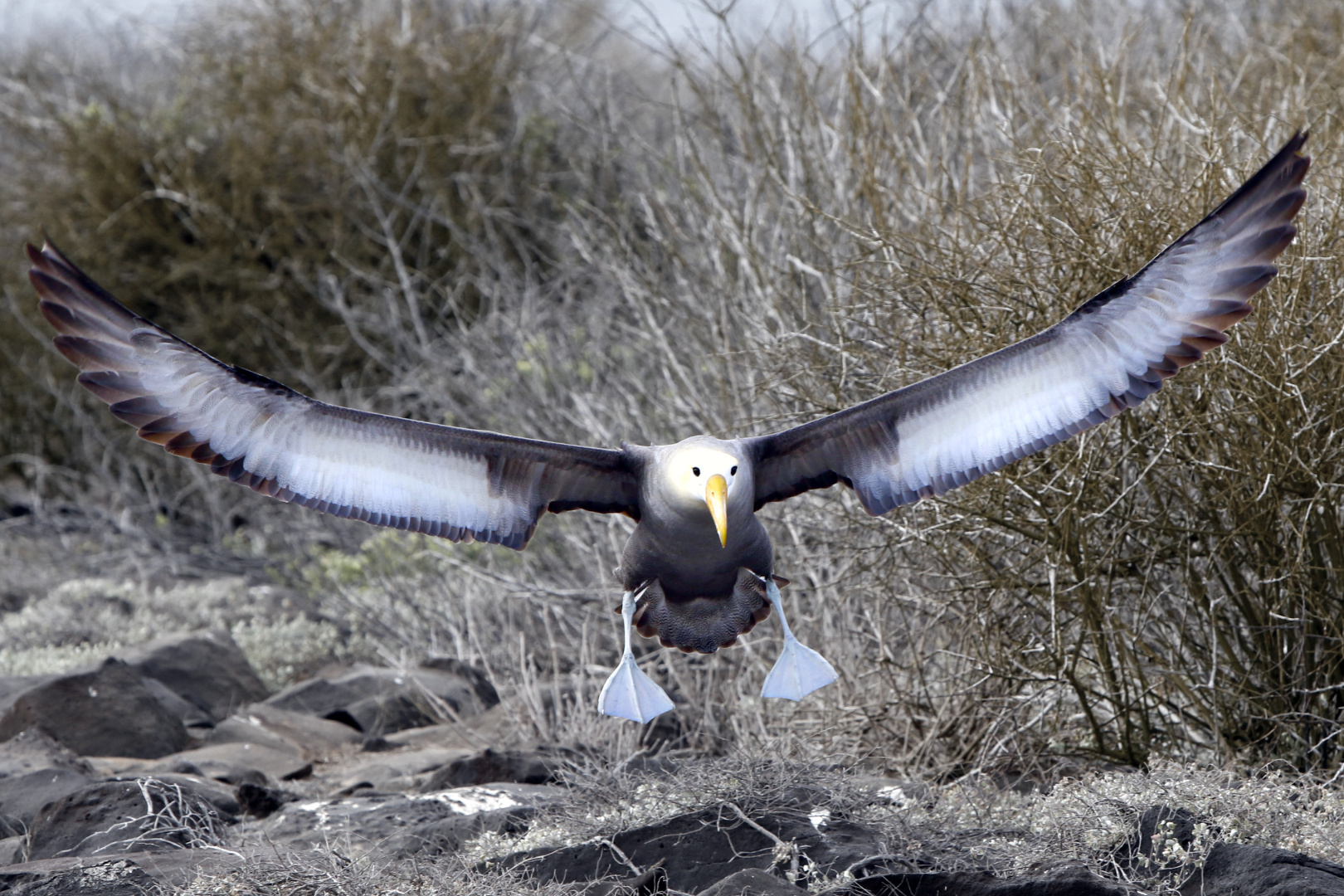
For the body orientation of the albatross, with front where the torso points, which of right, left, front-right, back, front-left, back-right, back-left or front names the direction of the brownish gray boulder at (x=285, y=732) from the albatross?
back-right

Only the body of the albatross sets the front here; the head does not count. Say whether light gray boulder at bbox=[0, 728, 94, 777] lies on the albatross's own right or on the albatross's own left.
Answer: on the albatross's own right

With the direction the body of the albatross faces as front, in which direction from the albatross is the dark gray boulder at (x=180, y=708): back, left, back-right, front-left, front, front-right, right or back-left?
back-right

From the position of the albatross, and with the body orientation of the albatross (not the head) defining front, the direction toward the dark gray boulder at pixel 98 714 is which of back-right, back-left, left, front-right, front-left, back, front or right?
back-right

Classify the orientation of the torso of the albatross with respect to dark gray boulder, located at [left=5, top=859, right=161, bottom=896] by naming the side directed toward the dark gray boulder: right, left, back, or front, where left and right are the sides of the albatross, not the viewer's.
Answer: right

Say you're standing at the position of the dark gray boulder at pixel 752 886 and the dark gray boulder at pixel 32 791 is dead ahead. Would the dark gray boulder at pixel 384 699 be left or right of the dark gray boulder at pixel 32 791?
right

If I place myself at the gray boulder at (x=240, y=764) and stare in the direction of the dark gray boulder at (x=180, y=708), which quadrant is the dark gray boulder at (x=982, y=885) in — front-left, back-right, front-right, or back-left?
back-right

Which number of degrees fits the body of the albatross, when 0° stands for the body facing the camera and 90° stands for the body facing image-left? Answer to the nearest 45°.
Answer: approximately 0°
